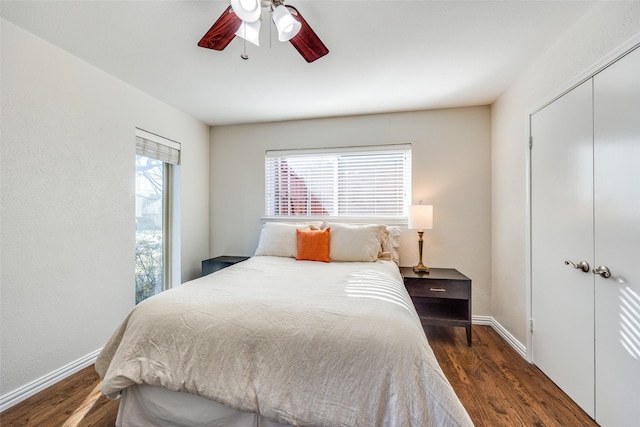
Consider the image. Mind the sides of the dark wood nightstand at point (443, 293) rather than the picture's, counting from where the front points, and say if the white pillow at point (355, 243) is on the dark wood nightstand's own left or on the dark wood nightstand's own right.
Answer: on the dark wood nightstand's own right

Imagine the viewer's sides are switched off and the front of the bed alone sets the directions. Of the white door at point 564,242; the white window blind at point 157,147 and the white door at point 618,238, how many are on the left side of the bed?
2

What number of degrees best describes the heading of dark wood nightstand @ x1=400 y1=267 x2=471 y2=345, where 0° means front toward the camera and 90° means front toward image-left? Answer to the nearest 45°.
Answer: approximately 0°

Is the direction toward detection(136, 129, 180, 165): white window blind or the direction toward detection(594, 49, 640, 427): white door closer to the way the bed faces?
the white door

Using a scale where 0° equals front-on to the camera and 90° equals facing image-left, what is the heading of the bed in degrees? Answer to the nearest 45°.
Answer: approximately 0°

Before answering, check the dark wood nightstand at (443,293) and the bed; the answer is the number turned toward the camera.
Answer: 2

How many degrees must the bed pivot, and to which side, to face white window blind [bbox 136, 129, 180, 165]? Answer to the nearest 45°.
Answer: approximately 135° to its right

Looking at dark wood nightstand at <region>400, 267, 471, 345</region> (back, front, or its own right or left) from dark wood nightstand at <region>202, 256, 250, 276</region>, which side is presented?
right
